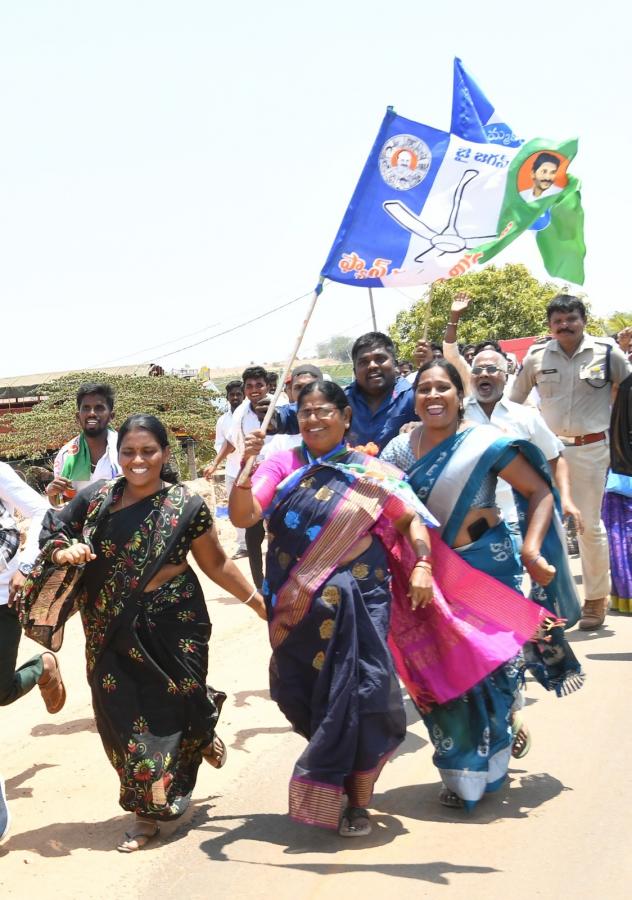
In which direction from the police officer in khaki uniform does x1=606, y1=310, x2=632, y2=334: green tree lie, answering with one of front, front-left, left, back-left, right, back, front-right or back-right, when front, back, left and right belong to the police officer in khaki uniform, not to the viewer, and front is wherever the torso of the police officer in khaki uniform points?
back

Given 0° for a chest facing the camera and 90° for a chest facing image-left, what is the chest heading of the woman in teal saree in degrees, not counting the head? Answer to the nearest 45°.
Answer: approximately 45°

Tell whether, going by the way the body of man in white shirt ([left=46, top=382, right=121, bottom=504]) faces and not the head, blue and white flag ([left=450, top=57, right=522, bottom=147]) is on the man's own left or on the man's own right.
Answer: on the man's own left

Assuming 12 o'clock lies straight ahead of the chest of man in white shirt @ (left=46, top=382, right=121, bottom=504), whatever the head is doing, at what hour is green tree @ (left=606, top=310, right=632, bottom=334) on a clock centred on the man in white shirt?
The green tree is roughly at 7 o'clock from the man in white shirt.

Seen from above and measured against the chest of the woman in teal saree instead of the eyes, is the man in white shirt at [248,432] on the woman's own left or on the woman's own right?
on the woman's own right

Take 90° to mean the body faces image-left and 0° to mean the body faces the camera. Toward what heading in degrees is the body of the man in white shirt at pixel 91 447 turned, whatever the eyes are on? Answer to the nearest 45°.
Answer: approximately 0°

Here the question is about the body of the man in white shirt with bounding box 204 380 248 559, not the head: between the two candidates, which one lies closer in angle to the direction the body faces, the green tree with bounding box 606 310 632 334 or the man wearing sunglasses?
the man wearing sunglasses

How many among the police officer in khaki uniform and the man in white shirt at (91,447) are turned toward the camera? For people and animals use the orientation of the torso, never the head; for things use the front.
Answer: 2

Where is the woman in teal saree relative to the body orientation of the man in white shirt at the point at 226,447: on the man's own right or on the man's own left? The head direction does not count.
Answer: on the man's own left

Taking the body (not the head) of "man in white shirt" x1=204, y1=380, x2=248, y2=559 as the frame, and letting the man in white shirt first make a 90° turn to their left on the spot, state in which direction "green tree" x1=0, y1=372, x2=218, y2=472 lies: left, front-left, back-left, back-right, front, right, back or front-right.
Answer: back-left
